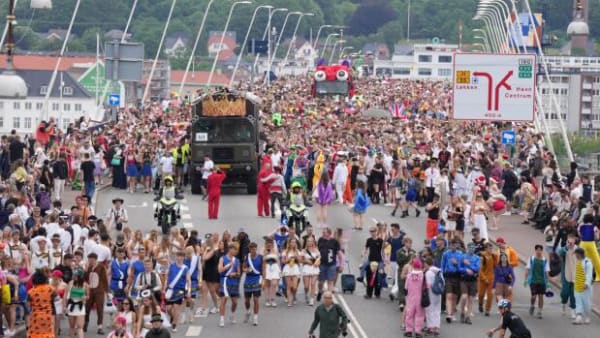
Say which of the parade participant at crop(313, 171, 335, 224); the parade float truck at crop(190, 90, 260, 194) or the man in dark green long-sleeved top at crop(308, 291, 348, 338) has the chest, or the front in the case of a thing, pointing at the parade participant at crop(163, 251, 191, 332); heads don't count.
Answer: the parade float truck

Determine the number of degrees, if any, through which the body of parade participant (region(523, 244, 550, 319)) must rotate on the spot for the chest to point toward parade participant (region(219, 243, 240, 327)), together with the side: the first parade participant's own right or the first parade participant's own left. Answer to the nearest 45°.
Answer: approximately 45° to the first parade participant's own right

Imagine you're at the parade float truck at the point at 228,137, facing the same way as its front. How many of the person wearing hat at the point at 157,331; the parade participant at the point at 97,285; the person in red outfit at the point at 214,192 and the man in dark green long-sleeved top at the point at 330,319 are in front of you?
4
